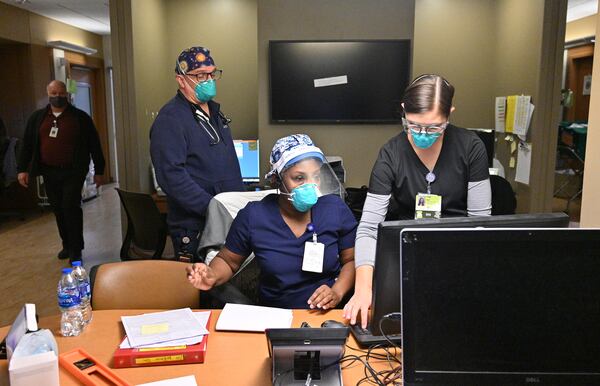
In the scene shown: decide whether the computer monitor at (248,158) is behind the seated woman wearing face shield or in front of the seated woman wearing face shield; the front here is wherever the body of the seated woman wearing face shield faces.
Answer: behind

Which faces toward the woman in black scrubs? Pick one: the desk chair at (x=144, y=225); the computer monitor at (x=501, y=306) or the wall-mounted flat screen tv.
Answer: the wall-mounted flat screen tv

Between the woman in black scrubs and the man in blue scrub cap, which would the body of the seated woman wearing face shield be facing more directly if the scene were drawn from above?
the woman in black scrubs

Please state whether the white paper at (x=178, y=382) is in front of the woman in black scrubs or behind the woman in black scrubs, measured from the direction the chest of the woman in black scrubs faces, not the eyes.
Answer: in front

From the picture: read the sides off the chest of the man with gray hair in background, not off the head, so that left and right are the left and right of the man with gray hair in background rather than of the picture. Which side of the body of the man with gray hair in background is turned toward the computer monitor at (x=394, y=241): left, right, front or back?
front

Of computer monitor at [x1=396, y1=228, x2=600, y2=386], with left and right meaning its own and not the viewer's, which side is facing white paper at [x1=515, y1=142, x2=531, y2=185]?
back

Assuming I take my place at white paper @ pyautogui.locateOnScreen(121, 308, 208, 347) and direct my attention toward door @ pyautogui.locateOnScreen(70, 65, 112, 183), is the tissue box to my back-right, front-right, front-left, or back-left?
back-left

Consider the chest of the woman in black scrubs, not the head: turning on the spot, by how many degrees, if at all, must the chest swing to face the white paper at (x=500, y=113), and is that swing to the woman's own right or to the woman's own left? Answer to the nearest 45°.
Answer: approximately 180°

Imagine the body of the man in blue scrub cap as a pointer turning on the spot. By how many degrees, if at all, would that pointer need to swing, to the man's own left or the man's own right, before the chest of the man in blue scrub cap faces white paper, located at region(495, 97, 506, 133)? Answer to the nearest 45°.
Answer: approximately 90° to the man's own left

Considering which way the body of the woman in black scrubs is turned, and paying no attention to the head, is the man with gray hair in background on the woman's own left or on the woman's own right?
on the woman's own right
